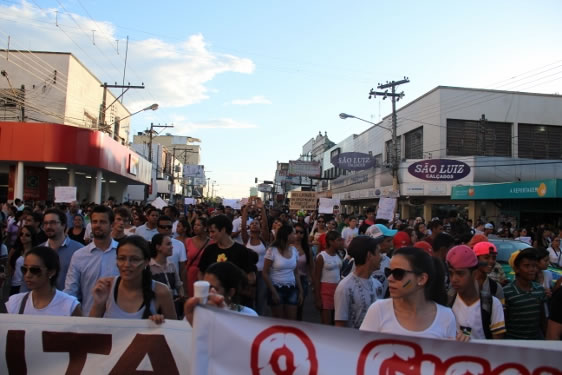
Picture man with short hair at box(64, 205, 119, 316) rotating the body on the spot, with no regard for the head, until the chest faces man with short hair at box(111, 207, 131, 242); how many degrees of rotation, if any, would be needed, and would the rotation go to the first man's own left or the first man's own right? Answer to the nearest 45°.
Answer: approximately 180°

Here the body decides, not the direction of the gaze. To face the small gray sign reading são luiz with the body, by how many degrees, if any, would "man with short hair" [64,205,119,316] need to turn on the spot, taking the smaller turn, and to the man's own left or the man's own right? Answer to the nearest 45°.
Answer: approximately 135° to the man's own left

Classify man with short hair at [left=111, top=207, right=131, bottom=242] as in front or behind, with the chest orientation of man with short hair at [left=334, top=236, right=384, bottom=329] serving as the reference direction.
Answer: behind

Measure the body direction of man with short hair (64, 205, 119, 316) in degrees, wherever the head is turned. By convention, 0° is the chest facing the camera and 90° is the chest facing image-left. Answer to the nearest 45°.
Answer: approximately 0°
